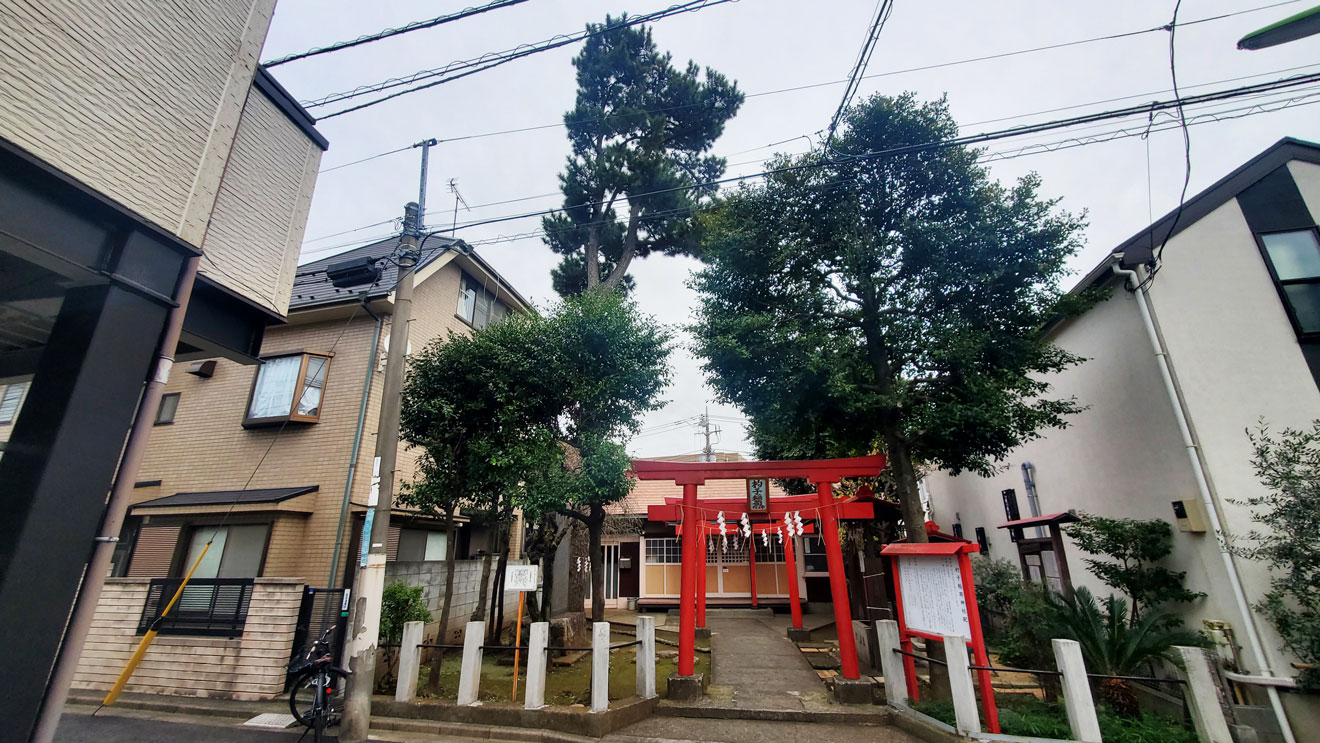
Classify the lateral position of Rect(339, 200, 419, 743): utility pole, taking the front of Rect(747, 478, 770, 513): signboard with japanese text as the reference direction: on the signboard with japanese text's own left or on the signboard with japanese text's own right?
on the signboard with japanese text's own right

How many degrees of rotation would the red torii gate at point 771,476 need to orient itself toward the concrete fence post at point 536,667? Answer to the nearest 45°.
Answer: approximately 45° to its right

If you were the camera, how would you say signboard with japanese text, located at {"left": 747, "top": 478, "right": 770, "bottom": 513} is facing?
facing the viewer

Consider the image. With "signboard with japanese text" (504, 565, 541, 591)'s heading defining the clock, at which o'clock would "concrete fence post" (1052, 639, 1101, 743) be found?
The concrete fence post is roughly at 10 o'clock from the signboard with japanese text.

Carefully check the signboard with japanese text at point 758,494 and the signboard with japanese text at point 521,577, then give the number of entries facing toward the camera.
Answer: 2

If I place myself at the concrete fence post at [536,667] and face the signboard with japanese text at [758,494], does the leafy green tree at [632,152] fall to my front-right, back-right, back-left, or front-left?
front-left

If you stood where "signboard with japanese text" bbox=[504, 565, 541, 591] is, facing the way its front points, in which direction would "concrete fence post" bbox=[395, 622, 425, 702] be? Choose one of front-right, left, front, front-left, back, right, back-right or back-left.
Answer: right

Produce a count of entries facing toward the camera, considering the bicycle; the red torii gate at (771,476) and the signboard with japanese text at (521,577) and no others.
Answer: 2

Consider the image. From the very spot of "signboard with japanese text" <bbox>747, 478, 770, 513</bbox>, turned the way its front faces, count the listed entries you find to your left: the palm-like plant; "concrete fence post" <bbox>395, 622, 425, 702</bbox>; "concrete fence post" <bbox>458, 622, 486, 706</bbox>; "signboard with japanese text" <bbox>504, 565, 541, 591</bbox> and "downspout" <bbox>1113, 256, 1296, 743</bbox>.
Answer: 2
